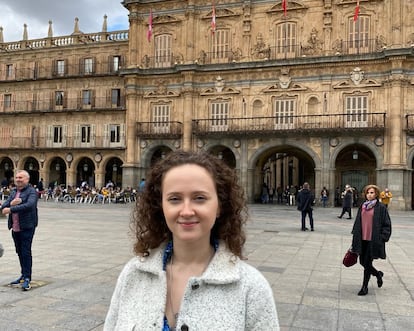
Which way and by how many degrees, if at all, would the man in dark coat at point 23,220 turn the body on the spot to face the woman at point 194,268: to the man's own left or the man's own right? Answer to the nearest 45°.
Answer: approximately 45° to the man's own left

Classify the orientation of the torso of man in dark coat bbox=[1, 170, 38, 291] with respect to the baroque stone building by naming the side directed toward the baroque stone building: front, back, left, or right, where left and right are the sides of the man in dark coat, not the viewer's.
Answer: back

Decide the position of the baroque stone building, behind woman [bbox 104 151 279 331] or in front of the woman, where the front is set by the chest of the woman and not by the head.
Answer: behind

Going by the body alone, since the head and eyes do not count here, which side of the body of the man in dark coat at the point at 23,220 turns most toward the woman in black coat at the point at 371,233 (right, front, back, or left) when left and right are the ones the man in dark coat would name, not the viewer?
left

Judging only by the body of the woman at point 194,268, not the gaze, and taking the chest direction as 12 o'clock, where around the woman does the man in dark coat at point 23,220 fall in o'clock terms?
The man in dark coat is roughly at 5 o'clock from the woman.

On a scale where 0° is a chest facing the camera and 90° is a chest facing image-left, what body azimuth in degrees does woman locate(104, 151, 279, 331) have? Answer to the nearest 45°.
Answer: approximately 0°

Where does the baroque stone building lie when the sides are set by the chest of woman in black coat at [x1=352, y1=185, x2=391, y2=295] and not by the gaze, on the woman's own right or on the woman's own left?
on the woman's own right
